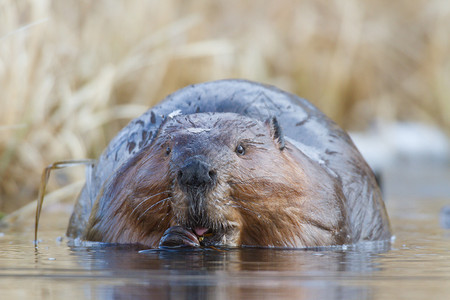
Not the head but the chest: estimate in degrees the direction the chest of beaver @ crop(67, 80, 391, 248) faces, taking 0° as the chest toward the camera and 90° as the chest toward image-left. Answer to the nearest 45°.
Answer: approximately 0°

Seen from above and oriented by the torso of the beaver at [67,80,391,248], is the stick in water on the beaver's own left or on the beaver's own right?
on the beaver's own right
